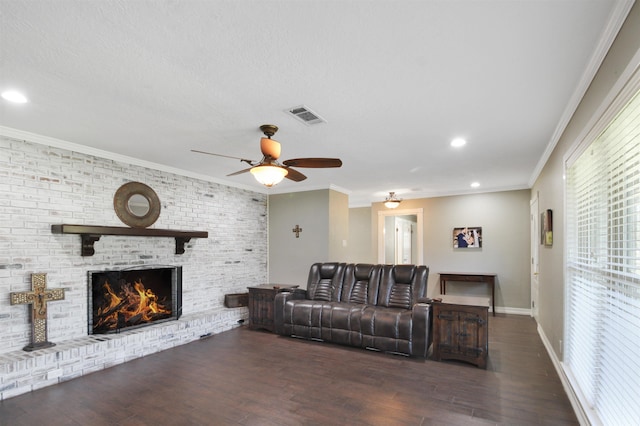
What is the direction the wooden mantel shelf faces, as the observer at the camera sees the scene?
facing the viewer and to the right of the viewer

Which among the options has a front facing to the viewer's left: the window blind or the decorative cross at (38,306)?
the window blind

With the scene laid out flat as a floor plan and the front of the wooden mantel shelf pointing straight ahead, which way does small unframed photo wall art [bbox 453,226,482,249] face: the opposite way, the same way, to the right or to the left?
to the right

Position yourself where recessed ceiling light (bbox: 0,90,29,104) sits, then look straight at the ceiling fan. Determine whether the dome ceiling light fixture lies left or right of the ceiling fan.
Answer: left

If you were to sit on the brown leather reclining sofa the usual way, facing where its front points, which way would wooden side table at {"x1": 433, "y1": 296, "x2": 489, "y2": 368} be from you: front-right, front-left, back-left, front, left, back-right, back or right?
left

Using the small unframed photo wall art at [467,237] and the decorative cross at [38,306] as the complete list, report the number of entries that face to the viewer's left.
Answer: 0

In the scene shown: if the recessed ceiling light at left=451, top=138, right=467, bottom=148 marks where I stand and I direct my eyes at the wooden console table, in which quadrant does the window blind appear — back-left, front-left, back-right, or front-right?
back-right

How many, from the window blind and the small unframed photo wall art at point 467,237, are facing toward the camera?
1

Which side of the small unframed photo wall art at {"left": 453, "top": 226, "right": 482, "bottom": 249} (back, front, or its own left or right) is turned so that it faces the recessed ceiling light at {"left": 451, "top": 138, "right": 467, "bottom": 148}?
front

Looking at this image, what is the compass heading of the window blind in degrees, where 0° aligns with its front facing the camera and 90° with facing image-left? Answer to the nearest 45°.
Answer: approximately 90°

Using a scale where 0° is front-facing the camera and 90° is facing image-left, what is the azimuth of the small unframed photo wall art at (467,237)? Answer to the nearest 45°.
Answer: approximately 0°
